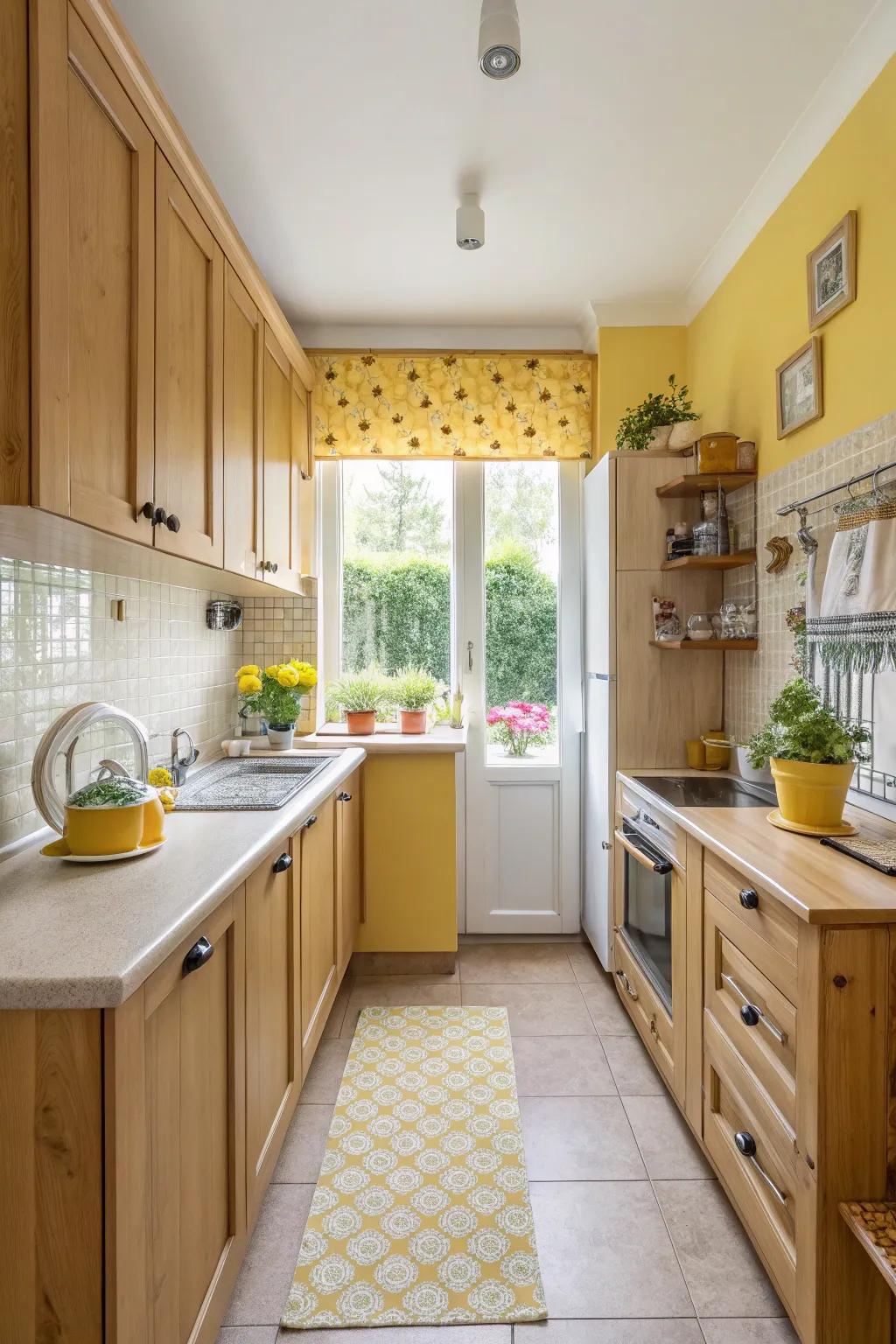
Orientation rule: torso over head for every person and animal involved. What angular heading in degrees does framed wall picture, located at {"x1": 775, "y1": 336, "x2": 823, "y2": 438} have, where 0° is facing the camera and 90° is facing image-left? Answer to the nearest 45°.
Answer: approximately 45°

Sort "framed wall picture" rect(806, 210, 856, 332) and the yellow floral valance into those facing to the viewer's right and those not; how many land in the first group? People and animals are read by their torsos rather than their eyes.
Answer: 0

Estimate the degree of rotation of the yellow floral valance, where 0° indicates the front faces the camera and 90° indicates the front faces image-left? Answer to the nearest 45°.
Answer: approximately 0°

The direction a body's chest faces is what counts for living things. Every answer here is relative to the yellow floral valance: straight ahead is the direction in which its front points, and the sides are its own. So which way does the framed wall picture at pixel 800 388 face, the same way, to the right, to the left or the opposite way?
to the right
